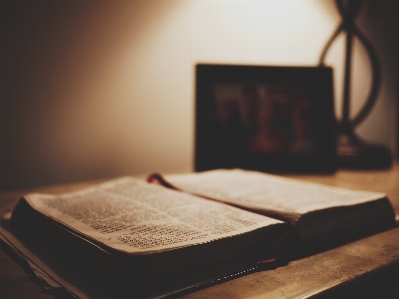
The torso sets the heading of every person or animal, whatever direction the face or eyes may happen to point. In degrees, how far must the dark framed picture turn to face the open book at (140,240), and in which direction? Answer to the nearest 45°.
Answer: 0° — it already faces it

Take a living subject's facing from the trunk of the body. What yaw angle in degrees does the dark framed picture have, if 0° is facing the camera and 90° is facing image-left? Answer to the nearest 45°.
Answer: approximately 0°
